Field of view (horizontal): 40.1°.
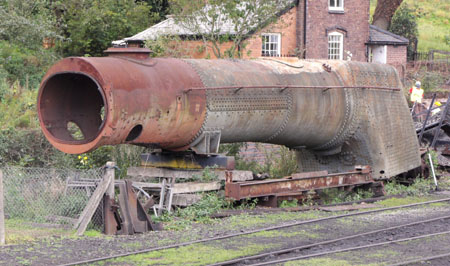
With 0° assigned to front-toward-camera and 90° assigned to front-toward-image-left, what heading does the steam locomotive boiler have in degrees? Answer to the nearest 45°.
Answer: approximately 45°

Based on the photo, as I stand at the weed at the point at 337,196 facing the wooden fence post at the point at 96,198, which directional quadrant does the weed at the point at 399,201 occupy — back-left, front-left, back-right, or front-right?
back-left

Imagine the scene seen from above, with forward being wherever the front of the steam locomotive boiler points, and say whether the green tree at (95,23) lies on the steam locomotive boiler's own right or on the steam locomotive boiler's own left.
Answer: on the steam locomotive boiler's own right

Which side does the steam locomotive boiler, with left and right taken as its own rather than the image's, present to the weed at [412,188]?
back

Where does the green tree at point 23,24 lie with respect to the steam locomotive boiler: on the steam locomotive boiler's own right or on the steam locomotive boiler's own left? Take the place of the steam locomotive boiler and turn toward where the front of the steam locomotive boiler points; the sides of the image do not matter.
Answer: on the steam locomotive boiler's own right

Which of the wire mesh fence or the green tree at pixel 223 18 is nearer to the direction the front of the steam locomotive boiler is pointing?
the wire mesh fence

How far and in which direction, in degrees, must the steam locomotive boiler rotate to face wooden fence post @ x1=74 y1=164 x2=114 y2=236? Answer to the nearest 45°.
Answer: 0° — it already faces it

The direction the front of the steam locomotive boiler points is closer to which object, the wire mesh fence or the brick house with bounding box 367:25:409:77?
the wire mesh fence

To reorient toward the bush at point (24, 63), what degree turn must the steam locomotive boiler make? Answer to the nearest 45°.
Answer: approximately 90° to its right

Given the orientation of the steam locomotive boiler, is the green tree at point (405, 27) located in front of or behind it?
behind
